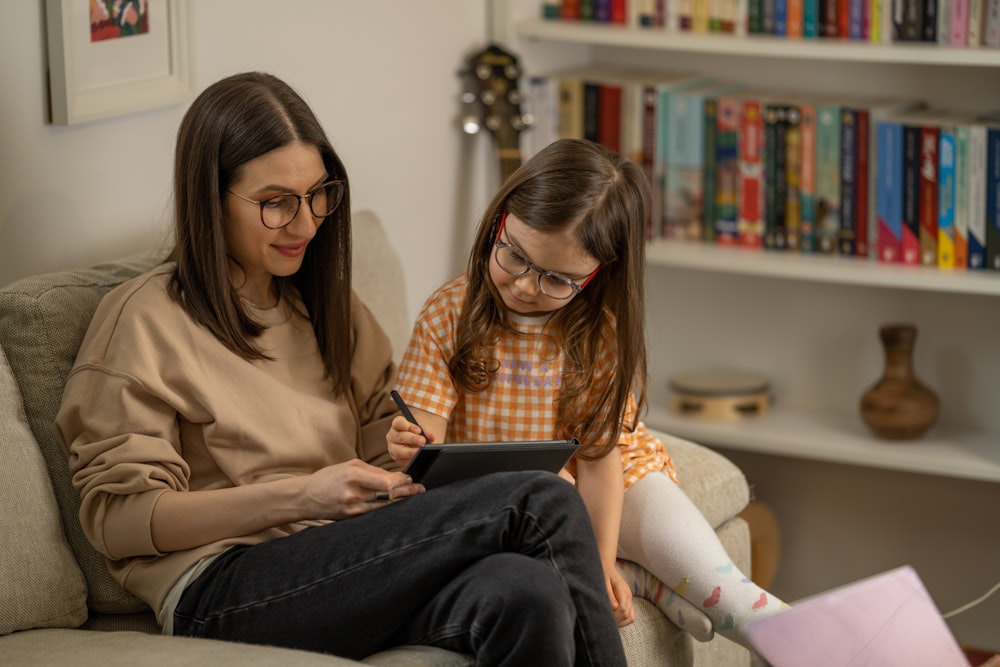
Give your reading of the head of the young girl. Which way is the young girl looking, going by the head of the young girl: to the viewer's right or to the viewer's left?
to the viewer's left

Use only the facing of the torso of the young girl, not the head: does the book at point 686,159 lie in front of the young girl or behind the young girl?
behind

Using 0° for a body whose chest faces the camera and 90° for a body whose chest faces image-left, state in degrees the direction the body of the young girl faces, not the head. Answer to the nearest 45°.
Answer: approximately 0°

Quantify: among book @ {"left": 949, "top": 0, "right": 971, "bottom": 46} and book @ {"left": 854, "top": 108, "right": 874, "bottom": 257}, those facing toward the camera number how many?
2

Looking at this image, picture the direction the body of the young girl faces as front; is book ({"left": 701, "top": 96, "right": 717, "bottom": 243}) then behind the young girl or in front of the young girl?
behind

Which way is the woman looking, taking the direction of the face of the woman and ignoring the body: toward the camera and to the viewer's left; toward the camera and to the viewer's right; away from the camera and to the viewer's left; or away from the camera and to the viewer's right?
toward the camera and to the viewer's right

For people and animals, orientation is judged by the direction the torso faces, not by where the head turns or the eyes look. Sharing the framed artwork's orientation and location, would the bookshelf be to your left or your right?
on your left

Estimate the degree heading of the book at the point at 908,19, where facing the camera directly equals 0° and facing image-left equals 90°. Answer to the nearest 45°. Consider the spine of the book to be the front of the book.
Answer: approximately 0°
